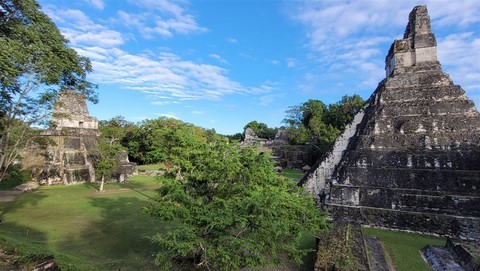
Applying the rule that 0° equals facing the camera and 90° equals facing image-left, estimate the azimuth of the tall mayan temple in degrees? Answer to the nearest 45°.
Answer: approximately 90°

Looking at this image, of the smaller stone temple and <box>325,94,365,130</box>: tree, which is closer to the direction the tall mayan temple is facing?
the smaller stone temple

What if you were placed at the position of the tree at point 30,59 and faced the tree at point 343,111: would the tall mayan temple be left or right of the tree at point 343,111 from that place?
right

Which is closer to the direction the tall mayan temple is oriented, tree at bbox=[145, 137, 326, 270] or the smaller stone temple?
the smaller stone temple

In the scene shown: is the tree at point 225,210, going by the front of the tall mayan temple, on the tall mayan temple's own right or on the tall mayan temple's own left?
on the tall mayan temple's own left

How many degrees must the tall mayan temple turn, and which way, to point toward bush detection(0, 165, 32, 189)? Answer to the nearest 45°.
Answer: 0° — it already faces it

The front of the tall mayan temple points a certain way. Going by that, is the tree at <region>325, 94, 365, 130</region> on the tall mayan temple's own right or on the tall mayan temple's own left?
on the tall mayan temple's own right
